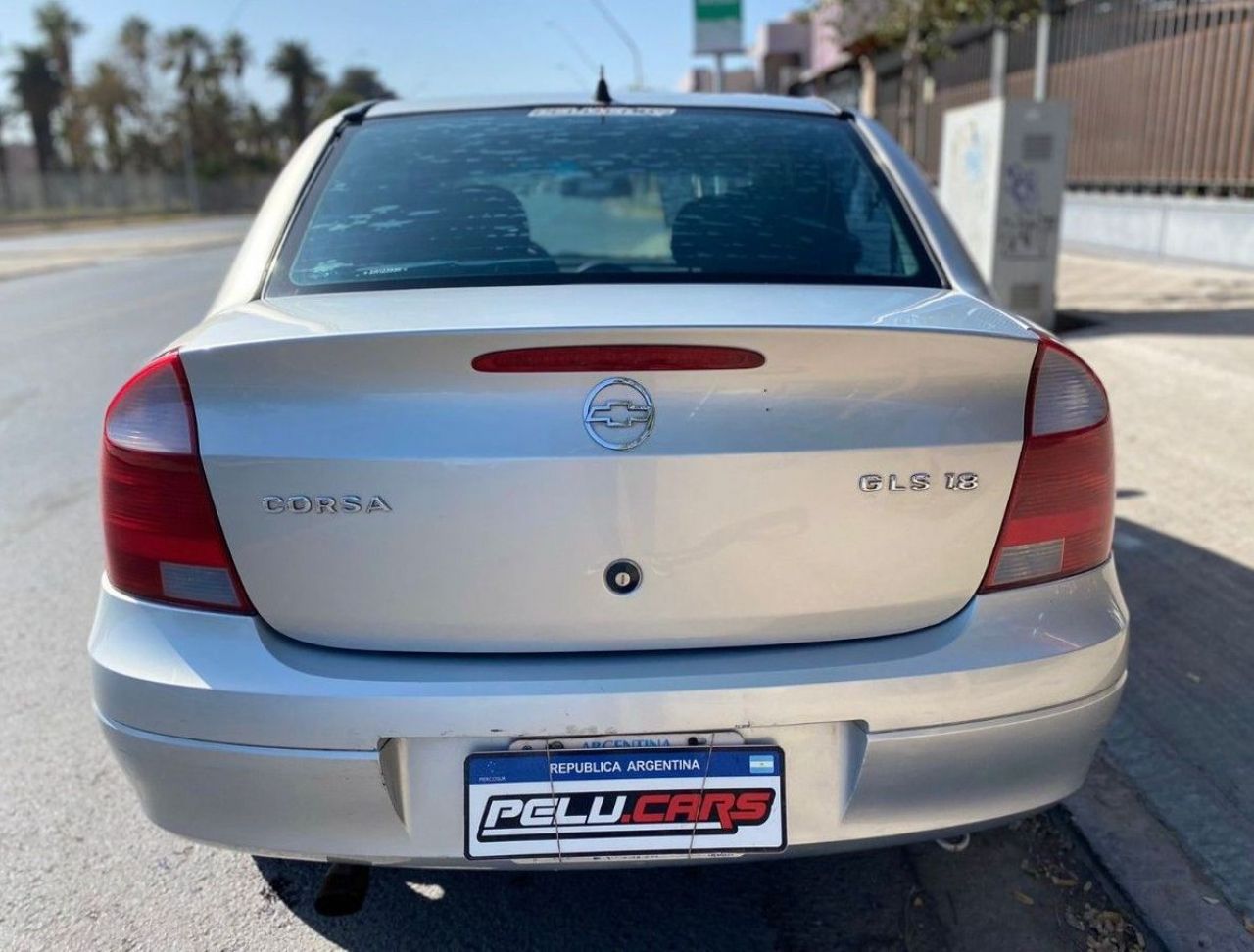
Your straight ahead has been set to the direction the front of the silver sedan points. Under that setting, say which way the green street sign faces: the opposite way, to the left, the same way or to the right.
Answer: the opposite way

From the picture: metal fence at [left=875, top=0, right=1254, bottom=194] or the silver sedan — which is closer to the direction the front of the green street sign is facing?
the silver sedan

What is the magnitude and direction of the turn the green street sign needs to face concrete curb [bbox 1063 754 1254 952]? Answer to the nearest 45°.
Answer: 0° — it already faces it

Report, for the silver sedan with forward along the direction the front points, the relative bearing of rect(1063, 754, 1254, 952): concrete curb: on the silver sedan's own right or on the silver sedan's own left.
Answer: on the silver sedan's own right

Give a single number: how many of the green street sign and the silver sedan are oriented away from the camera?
1

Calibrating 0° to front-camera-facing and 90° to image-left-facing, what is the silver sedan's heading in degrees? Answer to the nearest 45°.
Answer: approximately 180°

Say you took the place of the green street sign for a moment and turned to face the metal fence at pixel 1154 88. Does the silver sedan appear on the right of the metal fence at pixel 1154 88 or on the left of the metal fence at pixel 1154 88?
right

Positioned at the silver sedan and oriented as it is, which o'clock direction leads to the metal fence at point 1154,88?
The metal fence is roughly at 1 o'clock from the silver sedan.

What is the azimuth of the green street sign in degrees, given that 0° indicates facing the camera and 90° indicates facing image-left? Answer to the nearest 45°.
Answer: approximately 0°
